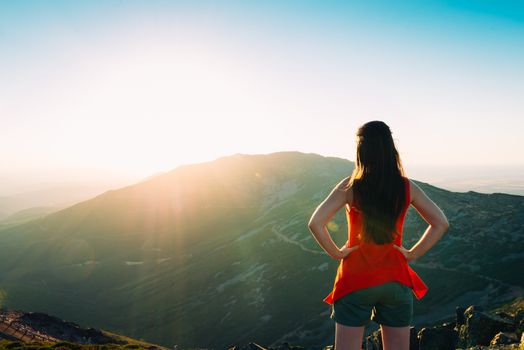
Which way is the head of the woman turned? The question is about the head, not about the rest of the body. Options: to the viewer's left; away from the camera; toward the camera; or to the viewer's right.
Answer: away from the camera

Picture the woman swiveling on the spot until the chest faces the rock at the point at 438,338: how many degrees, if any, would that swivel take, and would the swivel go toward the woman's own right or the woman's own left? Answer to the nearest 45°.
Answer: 0° — they already face it

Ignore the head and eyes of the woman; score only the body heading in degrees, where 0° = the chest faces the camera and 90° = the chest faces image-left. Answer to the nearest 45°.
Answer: approximately 180°
